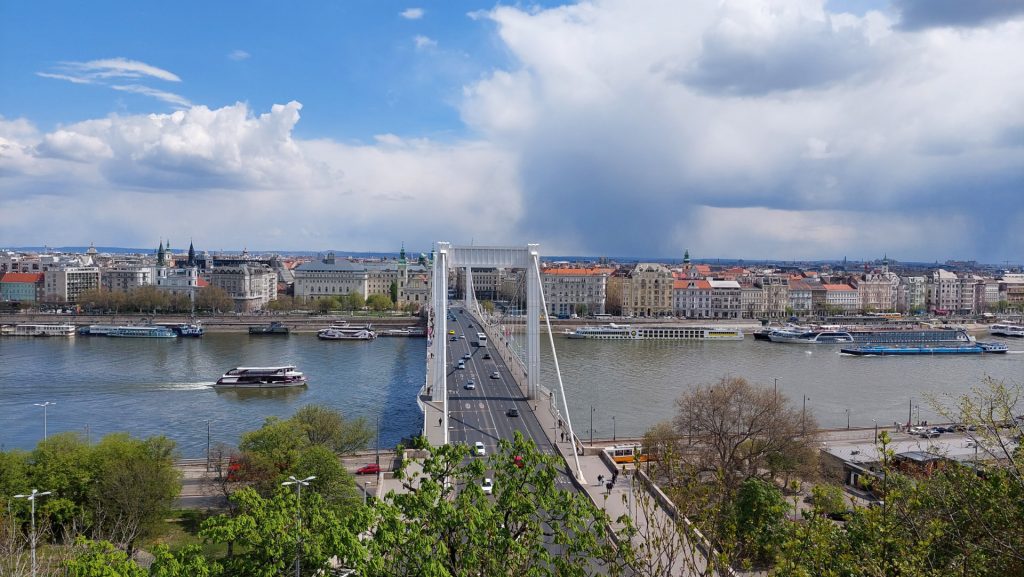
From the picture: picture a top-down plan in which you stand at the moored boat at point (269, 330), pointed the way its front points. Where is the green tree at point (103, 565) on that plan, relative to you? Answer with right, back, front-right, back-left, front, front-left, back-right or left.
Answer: left

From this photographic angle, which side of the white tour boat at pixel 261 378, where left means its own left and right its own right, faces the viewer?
right

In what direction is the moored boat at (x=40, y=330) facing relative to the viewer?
to the viewer's left

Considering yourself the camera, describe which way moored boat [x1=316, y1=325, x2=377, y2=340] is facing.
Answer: facing to the left of the viewer

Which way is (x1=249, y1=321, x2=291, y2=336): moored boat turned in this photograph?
to the viewer's left

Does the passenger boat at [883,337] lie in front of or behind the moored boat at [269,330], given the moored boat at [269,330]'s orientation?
behind

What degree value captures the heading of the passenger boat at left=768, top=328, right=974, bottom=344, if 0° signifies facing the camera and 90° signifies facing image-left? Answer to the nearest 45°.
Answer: approximately 90°

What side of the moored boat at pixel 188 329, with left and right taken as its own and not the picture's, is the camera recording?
left

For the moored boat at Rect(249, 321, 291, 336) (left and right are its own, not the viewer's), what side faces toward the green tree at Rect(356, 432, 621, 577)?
left

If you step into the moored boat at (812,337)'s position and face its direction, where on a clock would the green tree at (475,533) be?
The green tree is roughly at 9 o'clock from the moored boat.

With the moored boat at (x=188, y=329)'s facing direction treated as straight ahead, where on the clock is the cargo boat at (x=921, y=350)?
The cargo boat is roughly at 7 o'clock from the moored boat.
